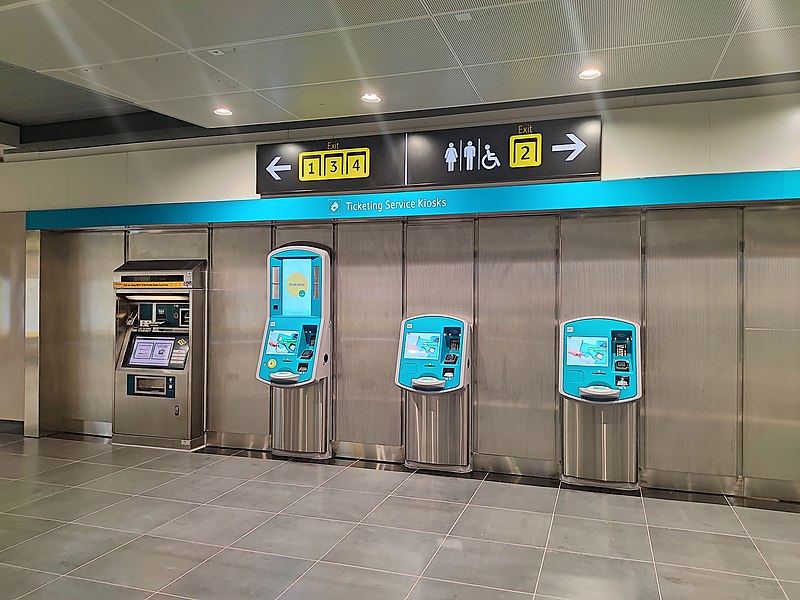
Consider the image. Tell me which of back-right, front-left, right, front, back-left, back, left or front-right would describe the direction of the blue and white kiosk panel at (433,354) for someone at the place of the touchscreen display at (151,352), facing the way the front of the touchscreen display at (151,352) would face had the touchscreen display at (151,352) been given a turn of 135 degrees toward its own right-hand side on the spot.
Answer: back-right

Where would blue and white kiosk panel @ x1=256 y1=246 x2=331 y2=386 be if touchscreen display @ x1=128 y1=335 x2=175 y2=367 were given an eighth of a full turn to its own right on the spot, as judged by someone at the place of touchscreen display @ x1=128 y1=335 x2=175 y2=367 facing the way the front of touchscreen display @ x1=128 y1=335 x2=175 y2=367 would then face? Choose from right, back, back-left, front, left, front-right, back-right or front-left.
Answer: back-left

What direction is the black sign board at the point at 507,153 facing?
toward the camera

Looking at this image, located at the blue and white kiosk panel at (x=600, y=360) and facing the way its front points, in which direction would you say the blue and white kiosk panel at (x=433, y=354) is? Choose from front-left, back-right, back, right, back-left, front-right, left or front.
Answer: right

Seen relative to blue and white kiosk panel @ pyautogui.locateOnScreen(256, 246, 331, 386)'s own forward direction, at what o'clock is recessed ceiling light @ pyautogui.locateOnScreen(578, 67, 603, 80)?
The recessed ceiling light is roughly at 9 o'clock from the blue and white kiosk panel.

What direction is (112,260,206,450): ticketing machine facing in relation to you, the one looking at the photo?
facing the viewer and to the left of the viewer

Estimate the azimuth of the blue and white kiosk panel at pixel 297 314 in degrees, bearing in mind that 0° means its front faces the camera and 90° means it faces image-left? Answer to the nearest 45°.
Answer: approximately 45°

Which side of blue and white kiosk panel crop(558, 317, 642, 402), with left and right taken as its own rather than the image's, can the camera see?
front

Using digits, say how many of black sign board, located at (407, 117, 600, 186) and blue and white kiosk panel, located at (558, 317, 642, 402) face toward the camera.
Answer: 2

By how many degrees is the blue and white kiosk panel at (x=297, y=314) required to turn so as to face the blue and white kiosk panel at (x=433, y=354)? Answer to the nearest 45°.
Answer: approximately 90° to its left

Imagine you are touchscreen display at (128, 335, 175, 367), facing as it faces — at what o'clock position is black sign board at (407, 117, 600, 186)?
The black sign board is roughly at 9 o'clock from the touchscreen display.

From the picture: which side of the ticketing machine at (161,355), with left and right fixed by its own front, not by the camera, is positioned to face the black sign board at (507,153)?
left

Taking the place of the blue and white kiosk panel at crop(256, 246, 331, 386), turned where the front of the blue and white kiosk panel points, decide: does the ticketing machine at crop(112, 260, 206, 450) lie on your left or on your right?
on your right

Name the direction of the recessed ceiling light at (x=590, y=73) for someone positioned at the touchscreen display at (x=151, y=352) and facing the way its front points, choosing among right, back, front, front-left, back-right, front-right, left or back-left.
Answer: left
